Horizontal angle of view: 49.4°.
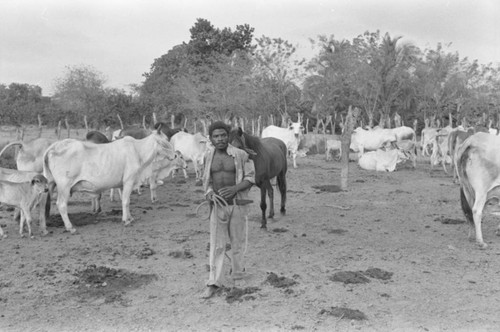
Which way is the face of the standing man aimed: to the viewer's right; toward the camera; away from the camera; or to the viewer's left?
toward the camera

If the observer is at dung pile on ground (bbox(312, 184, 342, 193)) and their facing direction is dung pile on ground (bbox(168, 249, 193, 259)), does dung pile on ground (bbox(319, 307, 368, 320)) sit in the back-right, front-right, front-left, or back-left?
front-left

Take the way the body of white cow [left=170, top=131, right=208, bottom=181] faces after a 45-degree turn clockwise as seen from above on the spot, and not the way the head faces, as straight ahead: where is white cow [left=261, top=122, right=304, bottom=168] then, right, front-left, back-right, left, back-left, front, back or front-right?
back-left

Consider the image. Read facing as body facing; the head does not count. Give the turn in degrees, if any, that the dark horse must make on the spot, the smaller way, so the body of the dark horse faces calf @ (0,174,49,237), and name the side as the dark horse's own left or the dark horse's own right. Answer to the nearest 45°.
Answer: approximately 45° to the dark horse's own right

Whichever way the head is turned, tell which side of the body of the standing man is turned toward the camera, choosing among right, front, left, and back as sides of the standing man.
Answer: front

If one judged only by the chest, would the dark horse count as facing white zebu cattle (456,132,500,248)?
no

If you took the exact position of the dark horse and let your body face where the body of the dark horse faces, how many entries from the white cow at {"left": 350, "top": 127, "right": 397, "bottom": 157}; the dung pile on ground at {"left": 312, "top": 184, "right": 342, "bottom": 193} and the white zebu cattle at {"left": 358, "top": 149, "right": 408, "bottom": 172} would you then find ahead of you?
0

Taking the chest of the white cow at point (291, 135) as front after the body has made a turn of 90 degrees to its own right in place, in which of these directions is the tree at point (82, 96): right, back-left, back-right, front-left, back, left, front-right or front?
right

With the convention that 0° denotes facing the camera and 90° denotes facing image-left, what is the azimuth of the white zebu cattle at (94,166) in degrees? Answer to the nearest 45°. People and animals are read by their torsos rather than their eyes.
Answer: approximately 270°

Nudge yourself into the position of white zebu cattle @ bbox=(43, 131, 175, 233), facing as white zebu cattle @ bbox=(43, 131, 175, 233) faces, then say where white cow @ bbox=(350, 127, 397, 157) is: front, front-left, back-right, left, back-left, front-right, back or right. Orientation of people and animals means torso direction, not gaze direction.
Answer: front-left

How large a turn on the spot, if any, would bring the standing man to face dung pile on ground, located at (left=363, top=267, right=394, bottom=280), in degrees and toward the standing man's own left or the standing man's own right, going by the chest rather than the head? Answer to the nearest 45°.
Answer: approximately 90° to the standing man's own left
